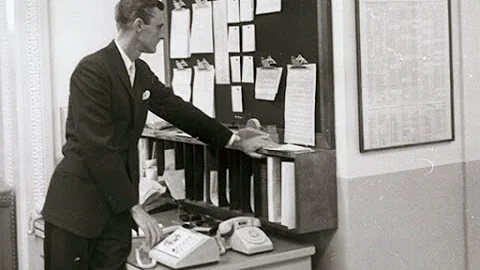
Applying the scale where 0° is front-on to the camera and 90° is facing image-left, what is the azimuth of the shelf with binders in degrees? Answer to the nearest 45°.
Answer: approximately 45°

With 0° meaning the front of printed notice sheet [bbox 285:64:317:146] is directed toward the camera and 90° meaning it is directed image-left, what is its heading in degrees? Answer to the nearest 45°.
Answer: approximately 45°

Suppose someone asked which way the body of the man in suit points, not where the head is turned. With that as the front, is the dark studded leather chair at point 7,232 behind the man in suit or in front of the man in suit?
behind

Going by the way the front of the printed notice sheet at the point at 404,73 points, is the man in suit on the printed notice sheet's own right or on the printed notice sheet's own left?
on the printed notice sheet's own right

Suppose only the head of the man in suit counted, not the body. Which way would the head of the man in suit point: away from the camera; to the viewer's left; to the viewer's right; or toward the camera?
to the viewer's right

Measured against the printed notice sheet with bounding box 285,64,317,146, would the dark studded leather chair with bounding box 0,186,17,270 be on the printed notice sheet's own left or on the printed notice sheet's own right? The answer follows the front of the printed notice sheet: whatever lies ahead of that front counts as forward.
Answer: on the printed notice sheet's own right
